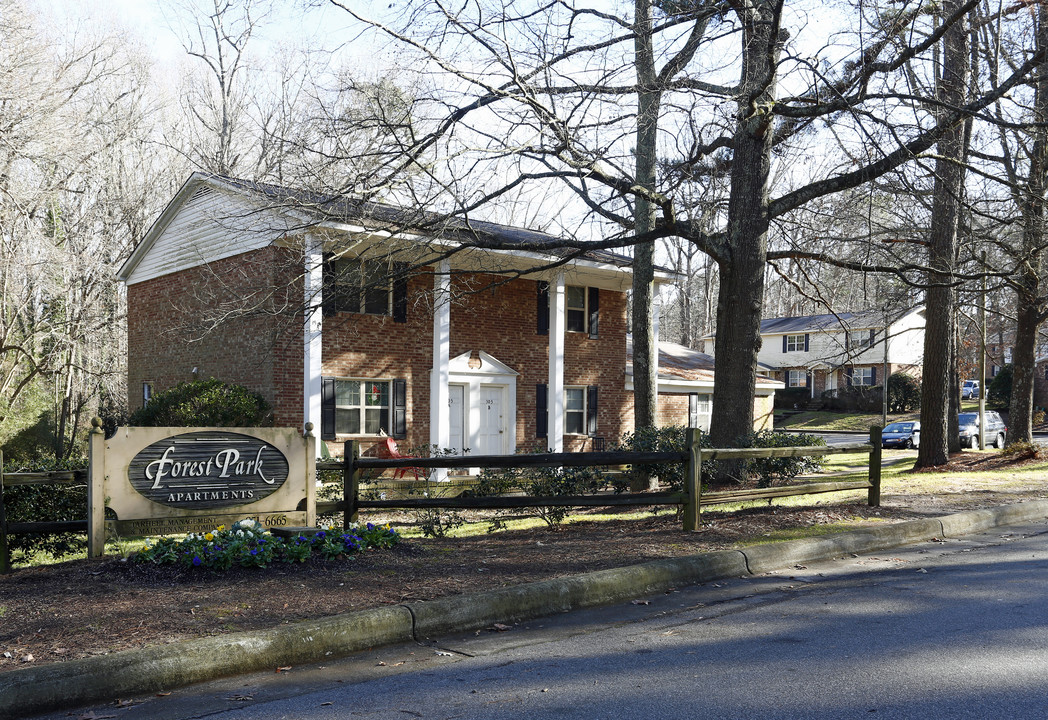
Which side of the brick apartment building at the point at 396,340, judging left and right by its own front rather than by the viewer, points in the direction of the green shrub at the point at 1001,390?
left

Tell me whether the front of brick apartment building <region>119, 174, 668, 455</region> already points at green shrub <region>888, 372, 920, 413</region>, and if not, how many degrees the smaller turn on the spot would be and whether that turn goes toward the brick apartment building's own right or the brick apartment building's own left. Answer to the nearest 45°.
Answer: approximately 90° to the brick apartment building's own left

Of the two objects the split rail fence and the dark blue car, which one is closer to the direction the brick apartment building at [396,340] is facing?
the split rail fence

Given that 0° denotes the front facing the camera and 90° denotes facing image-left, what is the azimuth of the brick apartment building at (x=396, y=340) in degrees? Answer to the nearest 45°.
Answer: approximately 315°

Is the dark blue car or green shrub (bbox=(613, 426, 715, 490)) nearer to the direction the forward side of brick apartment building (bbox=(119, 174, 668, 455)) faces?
the green shrub

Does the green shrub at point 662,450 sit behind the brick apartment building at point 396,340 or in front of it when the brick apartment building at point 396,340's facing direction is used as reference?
in front

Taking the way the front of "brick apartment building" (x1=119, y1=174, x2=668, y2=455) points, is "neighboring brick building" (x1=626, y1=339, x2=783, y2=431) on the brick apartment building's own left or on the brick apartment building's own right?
on the brick apartment building's own left

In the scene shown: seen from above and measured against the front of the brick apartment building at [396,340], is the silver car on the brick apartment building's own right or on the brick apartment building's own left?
on the brick apartment building's own left
